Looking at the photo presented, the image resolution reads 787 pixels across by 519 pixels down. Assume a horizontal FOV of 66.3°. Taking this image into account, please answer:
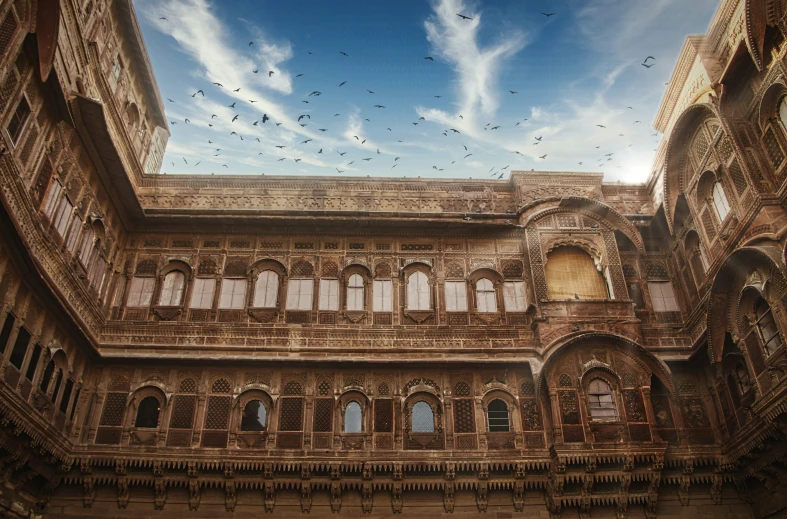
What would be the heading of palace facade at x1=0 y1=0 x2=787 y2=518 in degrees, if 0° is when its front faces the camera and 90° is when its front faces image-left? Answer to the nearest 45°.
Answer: approximately 0°
